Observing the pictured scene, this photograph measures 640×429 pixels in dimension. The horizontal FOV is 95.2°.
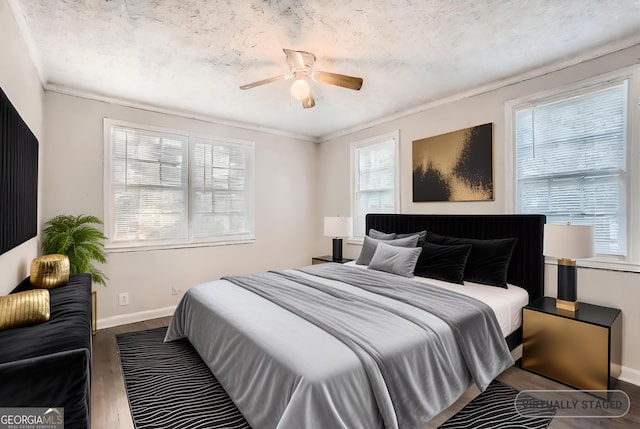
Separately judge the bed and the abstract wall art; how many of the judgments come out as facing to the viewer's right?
0

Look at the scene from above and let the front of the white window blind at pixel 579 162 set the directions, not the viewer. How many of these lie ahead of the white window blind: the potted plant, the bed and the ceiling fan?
3

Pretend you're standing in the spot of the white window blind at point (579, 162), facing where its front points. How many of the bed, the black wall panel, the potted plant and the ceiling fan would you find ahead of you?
4

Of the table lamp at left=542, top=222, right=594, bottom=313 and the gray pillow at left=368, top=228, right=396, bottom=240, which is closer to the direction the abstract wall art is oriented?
the gray pillow

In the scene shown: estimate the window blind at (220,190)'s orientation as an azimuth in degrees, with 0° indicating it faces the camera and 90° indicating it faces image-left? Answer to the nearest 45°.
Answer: approximately 315°

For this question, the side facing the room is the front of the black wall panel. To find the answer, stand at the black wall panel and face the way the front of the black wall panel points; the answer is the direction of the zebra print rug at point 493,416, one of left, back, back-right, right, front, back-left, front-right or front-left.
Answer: front-right

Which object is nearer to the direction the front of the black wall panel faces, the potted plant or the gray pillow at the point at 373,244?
the gray pillow

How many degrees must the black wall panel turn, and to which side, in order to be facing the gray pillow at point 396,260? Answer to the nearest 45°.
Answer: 0° — it already faces it

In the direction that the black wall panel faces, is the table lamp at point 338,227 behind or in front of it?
in front

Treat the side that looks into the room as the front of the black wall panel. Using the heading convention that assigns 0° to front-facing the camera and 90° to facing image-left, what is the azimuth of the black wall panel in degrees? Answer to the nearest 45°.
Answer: approximately 270°

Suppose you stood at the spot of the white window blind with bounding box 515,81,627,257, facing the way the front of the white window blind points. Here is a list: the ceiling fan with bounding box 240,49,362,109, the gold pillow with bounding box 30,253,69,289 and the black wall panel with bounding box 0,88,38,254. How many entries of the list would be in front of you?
3

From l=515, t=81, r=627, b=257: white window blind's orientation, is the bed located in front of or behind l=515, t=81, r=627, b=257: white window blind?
in front

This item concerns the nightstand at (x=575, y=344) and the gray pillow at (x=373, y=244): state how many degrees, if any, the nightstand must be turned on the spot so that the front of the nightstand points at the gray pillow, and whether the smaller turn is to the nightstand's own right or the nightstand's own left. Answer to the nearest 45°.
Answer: approximately 45° to the nightstand's own right

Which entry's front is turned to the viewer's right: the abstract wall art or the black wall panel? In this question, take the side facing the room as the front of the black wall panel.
the black wall panel
